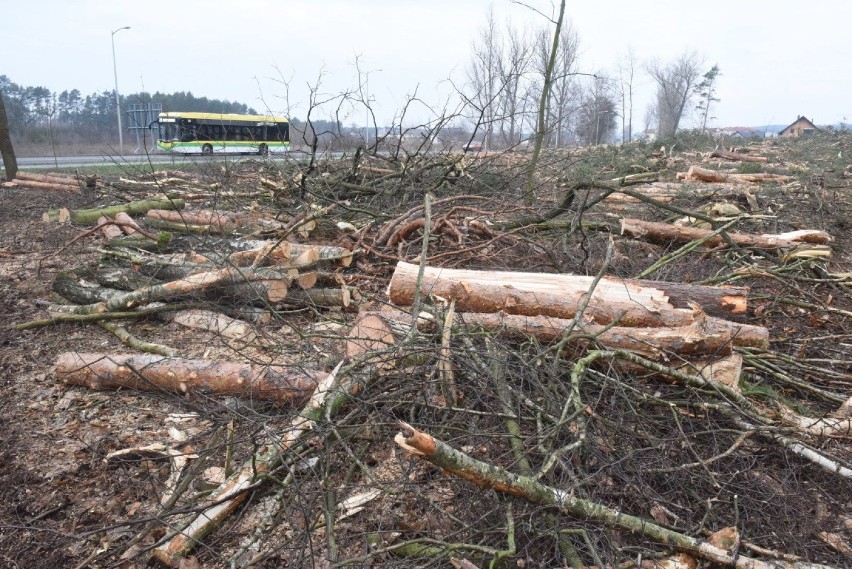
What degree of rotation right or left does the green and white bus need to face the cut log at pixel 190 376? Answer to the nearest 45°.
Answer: approximately 45° to its left

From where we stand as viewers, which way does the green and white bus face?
facing the viewer and to the left of the viewer

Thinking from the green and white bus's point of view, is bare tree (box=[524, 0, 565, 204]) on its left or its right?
on its left

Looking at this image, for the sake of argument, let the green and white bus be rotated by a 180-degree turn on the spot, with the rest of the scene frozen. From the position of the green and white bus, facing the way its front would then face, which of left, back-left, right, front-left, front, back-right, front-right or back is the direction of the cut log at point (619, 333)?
back-right

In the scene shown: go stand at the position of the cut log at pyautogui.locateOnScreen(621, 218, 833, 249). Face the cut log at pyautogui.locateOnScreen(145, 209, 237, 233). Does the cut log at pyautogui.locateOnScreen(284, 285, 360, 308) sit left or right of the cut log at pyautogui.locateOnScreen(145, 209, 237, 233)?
left

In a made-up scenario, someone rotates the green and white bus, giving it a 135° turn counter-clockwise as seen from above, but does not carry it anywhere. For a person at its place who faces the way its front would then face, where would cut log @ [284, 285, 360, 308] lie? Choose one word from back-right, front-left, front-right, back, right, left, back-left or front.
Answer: right

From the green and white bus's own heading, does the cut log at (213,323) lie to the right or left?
on its left

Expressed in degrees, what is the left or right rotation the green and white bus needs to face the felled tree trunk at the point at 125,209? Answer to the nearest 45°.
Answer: approximately 45° to its left

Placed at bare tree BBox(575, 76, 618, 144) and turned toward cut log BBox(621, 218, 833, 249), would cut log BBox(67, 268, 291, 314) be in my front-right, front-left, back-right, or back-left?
front-right

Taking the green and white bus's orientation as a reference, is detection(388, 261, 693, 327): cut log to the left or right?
on its left

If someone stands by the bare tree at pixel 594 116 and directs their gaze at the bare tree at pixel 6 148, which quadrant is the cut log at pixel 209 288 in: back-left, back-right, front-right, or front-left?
front-left
